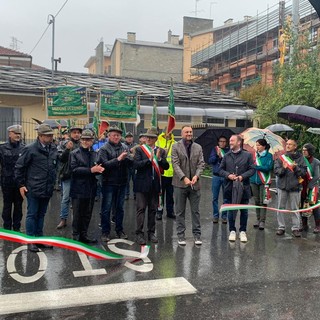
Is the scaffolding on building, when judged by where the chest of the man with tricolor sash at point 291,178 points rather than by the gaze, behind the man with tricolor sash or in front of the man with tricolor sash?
behind

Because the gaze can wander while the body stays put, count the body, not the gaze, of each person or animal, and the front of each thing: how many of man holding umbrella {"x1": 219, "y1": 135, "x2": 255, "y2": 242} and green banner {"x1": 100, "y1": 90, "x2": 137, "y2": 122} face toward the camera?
2

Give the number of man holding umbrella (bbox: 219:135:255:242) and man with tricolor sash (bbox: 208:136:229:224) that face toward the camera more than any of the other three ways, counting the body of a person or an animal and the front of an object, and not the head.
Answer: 2

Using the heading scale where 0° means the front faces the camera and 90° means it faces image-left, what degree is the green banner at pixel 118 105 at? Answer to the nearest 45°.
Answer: approximately 0°

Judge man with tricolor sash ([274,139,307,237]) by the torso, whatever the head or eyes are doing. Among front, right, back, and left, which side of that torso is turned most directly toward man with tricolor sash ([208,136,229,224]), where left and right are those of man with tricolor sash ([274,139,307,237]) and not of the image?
right

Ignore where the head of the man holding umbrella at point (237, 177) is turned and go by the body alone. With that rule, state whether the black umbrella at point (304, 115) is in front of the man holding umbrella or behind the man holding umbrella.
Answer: behind

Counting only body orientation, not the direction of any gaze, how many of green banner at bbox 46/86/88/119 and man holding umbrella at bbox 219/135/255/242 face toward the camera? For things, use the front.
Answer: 2

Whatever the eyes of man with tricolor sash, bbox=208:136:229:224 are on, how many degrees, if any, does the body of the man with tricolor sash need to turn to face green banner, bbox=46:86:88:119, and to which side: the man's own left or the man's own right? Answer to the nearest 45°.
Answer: approximately 90° to the man's own right
